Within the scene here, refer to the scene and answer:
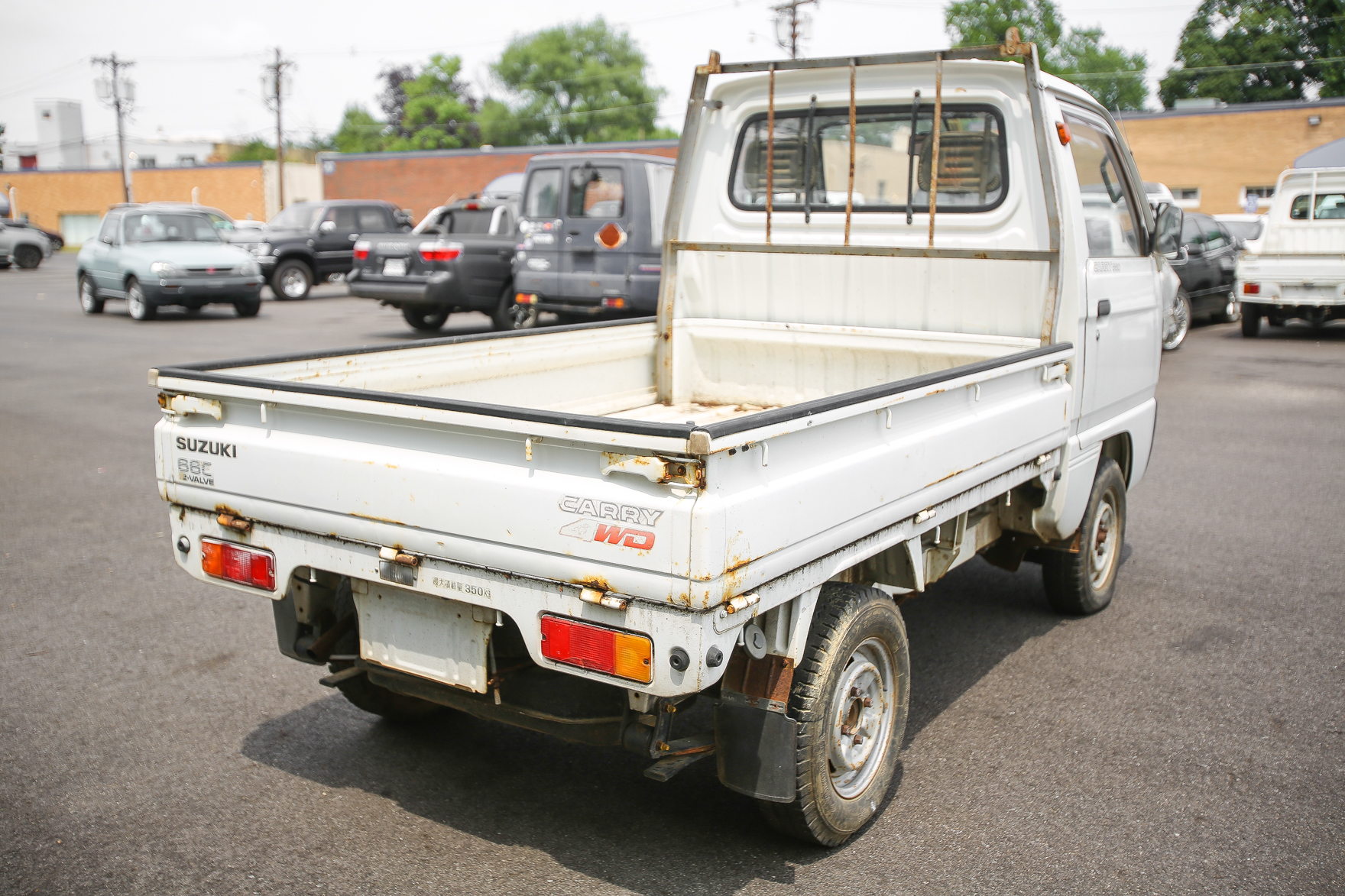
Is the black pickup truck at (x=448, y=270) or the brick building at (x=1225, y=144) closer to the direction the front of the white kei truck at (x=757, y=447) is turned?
the brick building

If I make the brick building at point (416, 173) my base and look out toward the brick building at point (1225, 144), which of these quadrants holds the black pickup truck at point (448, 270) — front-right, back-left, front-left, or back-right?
front-right

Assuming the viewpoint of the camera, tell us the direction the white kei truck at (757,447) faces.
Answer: facing away from the viewer and to the right of the viewer

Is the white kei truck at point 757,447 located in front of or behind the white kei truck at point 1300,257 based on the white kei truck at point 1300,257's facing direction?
behind

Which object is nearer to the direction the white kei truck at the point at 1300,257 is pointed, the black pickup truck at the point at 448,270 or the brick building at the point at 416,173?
the brick building

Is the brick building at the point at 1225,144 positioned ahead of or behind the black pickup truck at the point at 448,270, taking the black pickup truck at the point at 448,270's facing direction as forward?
ahead

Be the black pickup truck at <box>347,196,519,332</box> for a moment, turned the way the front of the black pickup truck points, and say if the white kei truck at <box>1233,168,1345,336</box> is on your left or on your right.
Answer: on your right

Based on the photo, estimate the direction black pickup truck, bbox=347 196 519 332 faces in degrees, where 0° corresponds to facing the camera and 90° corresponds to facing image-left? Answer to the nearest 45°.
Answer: approximately 225°

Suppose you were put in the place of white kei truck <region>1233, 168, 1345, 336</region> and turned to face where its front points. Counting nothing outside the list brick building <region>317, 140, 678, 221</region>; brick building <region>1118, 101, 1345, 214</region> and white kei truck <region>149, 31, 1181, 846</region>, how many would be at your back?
1

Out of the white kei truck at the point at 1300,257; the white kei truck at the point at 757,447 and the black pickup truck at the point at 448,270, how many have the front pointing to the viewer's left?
0

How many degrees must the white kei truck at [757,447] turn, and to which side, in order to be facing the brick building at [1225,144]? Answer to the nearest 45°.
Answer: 0° — it already faces it

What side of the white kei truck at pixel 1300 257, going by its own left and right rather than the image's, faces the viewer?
back

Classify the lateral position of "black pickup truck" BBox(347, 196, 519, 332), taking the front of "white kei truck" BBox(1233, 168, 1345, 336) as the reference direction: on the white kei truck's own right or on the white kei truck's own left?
on the white kei truck's own left

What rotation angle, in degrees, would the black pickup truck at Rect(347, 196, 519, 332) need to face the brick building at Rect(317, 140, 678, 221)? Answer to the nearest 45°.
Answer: approximately 45° to its left
